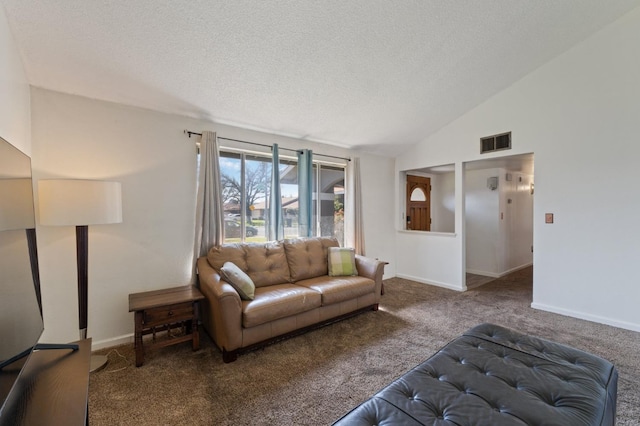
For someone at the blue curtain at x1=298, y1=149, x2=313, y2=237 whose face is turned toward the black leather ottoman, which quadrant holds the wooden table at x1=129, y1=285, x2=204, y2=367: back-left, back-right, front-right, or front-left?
front-right

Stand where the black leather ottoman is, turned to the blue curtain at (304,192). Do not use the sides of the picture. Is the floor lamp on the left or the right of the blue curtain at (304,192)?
left

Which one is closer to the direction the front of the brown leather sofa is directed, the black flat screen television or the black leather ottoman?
the black leather ottoman

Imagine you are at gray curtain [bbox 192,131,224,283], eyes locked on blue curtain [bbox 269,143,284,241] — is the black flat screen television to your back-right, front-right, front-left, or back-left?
back-right

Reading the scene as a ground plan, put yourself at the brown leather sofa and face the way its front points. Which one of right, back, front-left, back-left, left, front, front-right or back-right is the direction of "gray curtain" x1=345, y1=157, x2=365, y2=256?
left

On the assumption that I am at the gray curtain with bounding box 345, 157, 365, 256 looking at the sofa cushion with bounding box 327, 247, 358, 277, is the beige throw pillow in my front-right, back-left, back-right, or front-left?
front-right

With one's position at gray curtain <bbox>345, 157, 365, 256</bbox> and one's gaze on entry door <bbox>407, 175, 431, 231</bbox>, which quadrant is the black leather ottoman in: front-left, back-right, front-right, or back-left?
back-right

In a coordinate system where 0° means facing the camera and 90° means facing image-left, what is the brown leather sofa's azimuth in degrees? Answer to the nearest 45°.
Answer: approximately 315°

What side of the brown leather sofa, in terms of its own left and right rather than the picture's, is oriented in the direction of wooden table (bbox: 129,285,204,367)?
right

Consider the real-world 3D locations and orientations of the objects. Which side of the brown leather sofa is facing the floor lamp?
right

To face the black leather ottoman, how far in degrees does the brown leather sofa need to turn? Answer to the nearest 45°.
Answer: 0° — it already faces it

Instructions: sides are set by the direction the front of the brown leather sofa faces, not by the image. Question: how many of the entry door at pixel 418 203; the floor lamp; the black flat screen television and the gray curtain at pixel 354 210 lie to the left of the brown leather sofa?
2

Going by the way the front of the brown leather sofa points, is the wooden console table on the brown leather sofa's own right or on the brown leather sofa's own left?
on the brown leather sofa's own right

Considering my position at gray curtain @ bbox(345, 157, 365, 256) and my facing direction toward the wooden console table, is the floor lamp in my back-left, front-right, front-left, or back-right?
front-right

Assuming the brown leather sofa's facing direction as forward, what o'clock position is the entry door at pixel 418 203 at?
The entry door is roughly at 9 o'clock from the brown leather sofa.

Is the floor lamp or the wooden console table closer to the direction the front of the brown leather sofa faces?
the wooden console table
